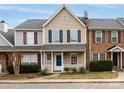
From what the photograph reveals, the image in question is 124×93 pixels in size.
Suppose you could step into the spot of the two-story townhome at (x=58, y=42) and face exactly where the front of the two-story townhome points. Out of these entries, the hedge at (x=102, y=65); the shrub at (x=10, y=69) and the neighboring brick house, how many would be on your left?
2

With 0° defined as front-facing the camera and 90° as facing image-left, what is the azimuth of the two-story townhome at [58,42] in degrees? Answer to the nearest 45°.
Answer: approximately 0°

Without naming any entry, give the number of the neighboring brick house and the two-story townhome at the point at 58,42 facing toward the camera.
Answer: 2

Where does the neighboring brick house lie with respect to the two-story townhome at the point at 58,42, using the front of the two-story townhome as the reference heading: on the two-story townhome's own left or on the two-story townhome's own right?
on the two-story townhome's own left

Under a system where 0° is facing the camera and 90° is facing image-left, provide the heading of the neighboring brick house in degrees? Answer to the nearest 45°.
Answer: approximately 0°

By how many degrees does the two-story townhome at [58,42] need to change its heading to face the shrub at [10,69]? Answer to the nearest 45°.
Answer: approximately 90° to its right

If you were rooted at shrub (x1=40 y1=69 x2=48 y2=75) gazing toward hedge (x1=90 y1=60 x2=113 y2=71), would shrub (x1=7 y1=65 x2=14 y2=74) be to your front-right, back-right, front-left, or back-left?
back-left
